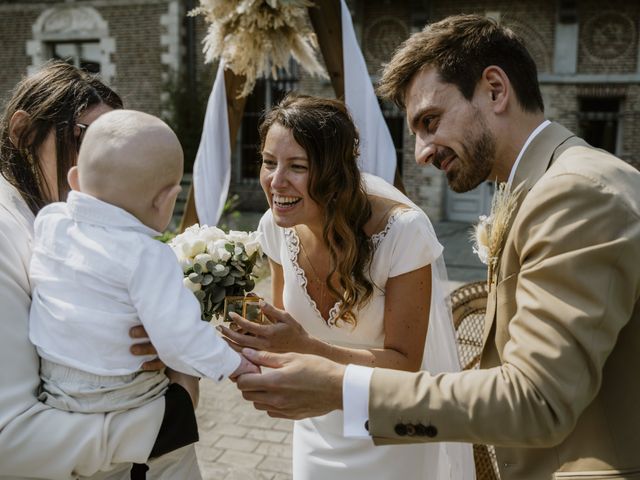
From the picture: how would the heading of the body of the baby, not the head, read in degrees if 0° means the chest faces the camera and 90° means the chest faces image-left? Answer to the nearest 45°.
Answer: approximately 225°

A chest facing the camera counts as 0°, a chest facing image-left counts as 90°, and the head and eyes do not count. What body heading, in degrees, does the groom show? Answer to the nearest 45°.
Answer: approximately 90°

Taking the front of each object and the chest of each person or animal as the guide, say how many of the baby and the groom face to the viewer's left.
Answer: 1

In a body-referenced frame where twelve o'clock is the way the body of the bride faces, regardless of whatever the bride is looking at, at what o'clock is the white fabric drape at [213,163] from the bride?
The white fabric drape is roughly at 4 o'clock from the bride.

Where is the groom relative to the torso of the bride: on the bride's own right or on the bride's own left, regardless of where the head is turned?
on the bride's own left

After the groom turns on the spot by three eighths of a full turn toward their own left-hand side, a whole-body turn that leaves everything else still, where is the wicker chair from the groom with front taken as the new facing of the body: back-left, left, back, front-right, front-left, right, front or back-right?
back-left

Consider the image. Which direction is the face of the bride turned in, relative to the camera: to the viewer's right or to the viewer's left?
to the viewer's left

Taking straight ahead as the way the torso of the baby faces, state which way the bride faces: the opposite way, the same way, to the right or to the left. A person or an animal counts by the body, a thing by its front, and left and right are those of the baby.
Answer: the opposite way

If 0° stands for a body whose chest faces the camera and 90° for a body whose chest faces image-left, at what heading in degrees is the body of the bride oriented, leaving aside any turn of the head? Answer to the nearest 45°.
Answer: approximately 45°
